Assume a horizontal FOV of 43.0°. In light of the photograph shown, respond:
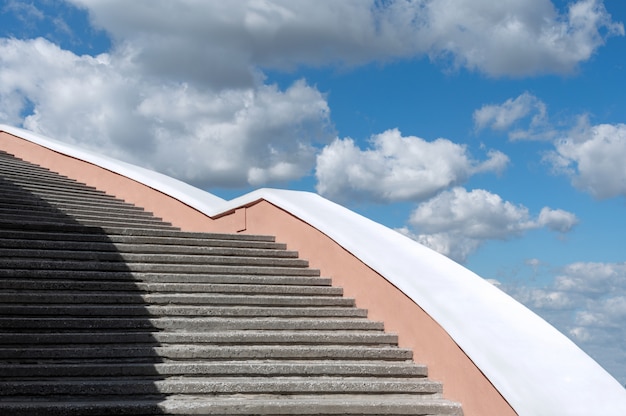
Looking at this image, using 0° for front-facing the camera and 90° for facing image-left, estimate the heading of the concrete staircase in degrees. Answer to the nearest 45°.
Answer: approximately 0°
